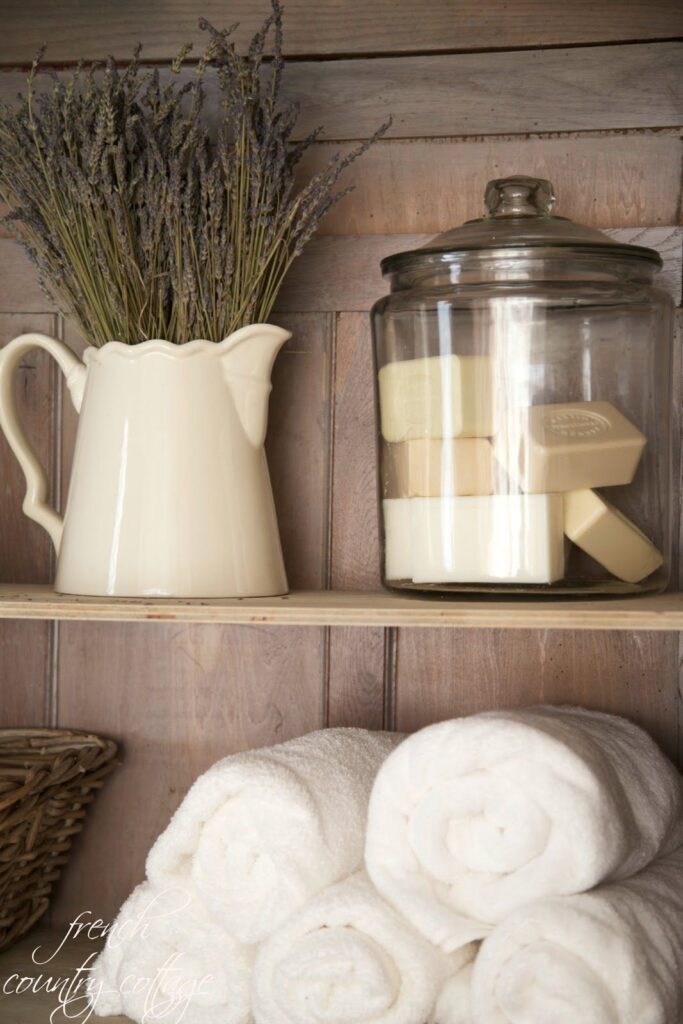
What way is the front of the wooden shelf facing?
toward the camera

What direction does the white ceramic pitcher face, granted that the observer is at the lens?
facing to the right of the viewer
